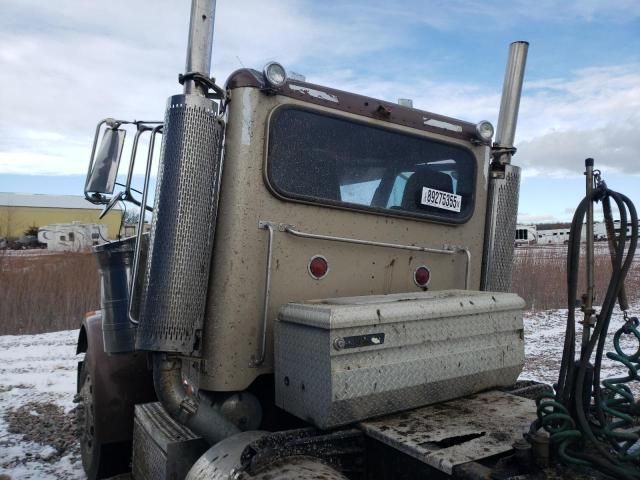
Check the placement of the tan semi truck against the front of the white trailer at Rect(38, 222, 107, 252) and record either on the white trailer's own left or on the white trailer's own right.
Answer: on the white trailer's own left

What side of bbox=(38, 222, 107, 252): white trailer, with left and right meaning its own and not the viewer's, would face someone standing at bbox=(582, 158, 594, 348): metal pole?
left

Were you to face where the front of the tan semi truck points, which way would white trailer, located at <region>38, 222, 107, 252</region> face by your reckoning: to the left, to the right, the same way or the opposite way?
to the left

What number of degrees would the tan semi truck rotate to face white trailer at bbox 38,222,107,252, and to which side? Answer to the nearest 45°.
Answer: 0° — it already faces it

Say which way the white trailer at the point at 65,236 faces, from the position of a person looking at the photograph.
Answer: facing to the left of the viewer

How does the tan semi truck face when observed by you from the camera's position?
facing away from the viewer and to the left of the viewer
